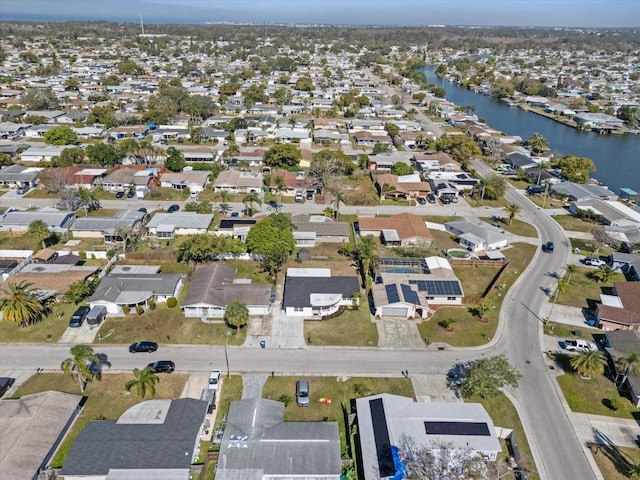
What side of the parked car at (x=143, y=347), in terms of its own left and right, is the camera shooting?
left

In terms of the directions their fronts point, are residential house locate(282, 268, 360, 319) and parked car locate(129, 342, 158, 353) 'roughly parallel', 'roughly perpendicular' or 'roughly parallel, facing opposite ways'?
roughly perpendicular

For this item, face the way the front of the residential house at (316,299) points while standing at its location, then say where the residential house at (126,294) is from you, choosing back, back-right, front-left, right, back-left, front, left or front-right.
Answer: right

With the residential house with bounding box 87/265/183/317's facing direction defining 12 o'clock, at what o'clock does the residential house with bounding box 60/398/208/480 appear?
the residential house with bounding box 60/398/208/480 is roughly at 12 o'clock from the residential house with bounding box 87/265/183/317.

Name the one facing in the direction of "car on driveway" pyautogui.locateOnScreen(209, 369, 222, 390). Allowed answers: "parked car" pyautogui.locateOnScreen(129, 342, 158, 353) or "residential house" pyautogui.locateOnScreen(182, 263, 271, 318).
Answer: the residential house

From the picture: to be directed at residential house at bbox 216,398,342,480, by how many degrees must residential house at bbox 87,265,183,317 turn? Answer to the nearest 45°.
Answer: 0° — it already faces it

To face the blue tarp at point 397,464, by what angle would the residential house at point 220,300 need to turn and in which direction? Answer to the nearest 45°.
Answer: approximately 45° to its left

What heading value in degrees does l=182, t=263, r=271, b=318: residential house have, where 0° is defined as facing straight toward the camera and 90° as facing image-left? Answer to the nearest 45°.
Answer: approximately 0°

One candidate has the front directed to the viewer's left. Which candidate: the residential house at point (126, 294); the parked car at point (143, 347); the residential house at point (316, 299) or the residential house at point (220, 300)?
the parked car
